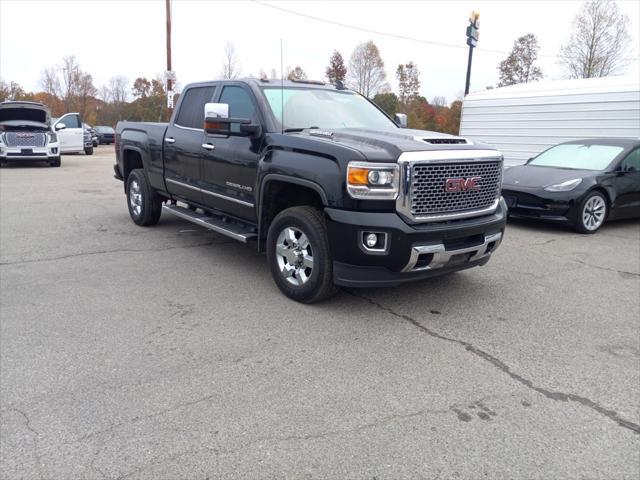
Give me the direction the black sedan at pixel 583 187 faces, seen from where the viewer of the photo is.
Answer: facing the viewer and to the left of the viewer

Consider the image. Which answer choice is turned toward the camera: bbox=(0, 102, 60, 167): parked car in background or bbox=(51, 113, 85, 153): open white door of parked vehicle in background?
bbox=(0, 102, 60, 167): parked car in background

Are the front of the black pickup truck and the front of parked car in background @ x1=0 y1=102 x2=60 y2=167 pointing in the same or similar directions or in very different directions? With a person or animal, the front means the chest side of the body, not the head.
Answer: same or similar directions

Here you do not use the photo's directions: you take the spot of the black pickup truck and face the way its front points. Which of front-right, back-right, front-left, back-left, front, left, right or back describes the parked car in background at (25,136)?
back

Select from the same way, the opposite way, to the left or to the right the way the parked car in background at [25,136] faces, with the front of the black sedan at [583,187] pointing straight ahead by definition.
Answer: to the left

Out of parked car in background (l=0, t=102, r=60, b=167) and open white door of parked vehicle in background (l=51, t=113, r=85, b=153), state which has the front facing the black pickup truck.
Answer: parked car in background (l=0, t=102, r=60, b=167)

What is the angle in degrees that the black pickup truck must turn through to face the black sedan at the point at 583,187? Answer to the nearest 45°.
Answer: approximately 90° to its left

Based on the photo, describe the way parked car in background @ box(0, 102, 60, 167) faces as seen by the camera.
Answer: facing the viewer

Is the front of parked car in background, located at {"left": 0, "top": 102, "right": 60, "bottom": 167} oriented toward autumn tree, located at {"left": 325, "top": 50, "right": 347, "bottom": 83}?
no

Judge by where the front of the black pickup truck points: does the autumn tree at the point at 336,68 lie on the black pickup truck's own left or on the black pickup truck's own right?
on the black pickup truck's own left

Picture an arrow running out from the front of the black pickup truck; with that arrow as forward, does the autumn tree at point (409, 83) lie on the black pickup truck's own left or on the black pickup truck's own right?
on the black pickup truck's own left
